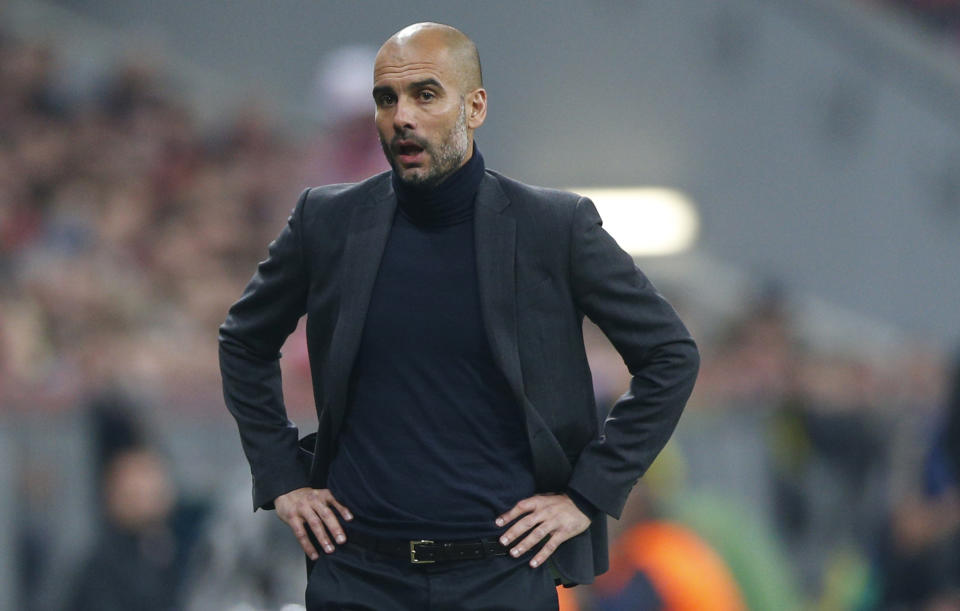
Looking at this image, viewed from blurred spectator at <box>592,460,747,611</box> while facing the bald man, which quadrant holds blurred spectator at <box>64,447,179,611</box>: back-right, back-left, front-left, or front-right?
front-right

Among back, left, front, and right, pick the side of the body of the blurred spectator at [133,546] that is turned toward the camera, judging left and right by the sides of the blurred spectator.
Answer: front

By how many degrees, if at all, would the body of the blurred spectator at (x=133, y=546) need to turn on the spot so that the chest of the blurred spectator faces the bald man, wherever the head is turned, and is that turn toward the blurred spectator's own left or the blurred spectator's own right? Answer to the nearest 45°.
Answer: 0° — they already face them

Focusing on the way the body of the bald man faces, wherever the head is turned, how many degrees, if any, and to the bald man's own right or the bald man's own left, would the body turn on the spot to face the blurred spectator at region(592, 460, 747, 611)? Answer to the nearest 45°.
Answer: approximately 180°

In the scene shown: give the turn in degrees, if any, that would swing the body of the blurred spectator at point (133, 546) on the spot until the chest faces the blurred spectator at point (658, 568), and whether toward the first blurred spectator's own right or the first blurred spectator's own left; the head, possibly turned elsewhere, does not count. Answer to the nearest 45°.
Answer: approximately 90° to the first blurred spectator's own left

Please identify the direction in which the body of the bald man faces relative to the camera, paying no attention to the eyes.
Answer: toward the camera

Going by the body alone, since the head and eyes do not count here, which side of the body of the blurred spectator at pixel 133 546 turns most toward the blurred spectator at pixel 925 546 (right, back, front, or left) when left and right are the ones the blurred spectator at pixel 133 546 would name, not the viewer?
left

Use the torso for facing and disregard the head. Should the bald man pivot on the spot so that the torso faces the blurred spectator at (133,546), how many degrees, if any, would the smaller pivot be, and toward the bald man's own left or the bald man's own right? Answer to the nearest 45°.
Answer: approximately 135° to the bald man's own right

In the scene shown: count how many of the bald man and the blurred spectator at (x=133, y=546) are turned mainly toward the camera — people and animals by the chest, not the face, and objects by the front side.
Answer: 2
